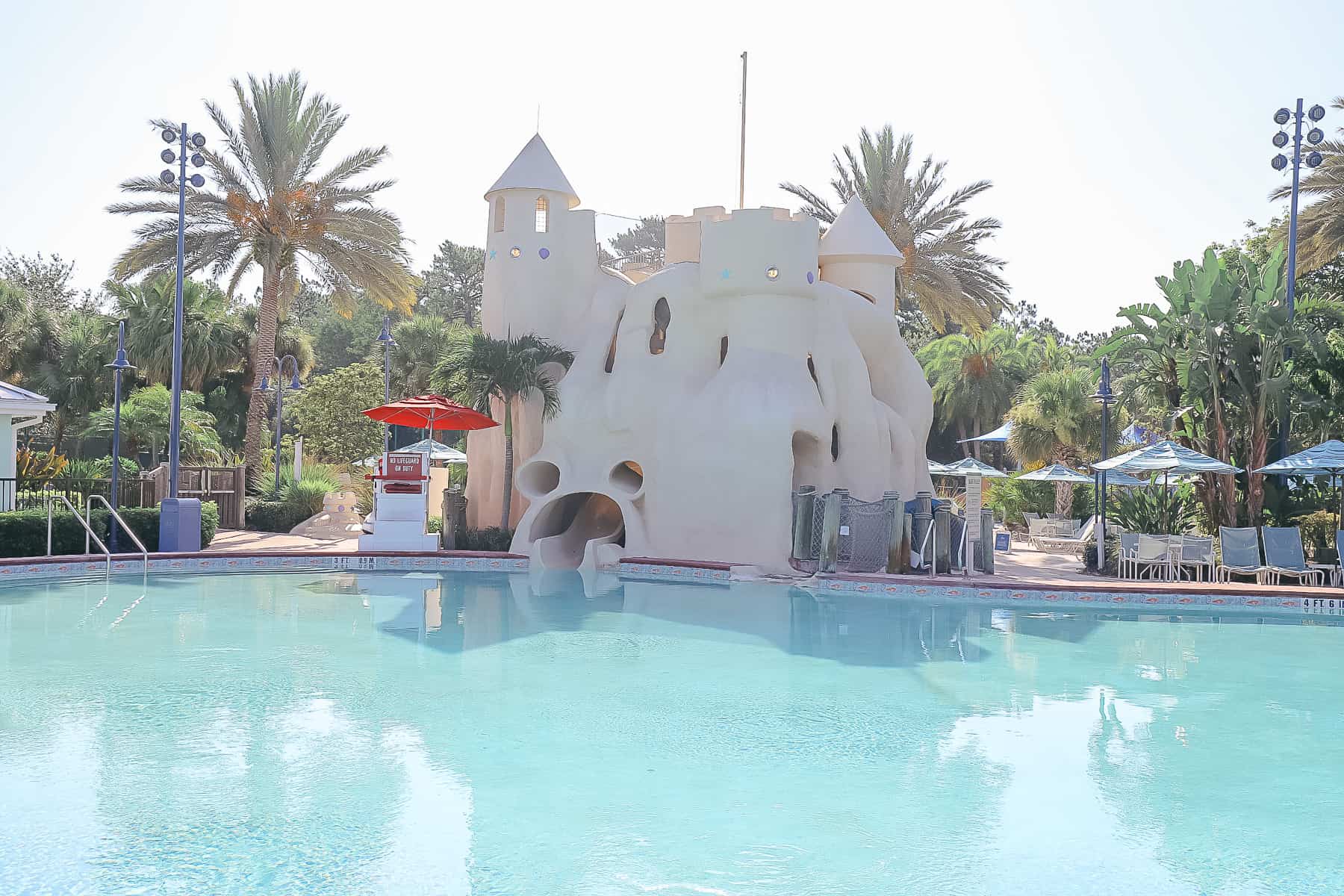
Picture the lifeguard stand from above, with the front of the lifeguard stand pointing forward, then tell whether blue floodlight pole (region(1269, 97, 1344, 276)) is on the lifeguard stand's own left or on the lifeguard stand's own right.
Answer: on the lifeguard stand's own left

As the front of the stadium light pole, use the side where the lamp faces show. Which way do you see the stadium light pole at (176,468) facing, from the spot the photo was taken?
facing the viewer

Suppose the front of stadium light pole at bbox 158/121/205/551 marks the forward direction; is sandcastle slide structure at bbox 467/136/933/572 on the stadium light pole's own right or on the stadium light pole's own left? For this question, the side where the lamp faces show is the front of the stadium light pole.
on the stadium light pole's own left

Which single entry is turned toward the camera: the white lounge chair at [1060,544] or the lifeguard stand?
the lifeguard stand

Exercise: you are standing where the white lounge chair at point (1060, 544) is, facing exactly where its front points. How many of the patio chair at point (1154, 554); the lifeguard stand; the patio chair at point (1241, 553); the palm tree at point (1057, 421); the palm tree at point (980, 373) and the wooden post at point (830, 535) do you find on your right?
2

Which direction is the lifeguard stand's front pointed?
toward the camera

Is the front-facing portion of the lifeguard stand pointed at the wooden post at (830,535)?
no

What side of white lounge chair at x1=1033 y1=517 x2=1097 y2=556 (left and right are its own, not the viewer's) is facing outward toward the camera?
left

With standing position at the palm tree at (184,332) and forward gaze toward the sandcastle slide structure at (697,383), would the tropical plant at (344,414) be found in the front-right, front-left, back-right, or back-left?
front-left

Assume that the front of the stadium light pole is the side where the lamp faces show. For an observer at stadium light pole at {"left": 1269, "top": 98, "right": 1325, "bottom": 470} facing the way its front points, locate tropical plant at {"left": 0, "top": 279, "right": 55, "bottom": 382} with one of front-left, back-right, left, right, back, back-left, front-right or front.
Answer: right

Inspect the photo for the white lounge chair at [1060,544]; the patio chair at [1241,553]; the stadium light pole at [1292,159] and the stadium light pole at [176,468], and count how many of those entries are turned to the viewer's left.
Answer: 1

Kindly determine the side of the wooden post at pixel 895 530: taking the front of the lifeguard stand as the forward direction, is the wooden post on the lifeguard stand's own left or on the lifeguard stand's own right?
on the lifeguard stand's own left

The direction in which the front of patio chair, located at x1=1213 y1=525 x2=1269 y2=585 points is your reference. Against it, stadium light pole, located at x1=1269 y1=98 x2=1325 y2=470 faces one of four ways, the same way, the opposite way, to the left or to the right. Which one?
the same way

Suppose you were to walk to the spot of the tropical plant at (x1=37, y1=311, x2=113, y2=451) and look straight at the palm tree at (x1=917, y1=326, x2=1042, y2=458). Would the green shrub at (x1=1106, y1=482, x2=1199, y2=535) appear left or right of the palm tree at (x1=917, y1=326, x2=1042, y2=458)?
right

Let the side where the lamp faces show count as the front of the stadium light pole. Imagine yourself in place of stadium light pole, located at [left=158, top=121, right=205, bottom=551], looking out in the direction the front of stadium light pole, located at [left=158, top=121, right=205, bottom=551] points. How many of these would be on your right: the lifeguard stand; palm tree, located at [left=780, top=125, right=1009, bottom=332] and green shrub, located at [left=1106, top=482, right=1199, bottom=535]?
0
